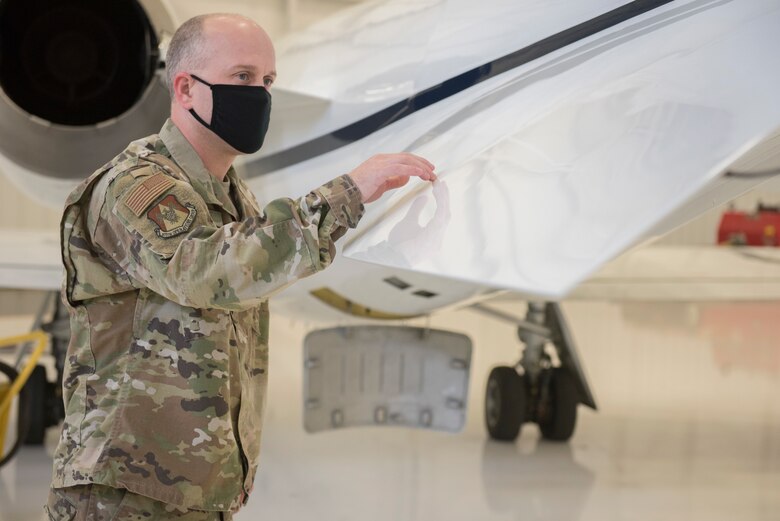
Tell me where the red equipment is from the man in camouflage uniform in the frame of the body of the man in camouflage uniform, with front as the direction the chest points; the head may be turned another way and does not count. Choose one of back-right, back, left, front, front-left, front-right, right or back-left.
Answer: left

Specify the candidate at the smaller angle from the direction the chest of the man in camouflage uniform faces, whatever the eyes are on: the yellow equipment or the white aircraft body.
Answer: the white aircraft body

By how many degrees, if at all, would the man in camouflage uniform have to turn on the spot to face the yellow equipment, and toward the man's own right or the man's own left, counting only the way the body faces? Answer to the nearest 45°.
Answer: approximately 135° to the man's own left

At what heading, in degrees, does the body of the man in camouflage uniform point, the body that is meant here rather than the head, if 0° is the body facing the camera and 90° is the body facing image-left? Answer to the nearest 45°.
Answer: approximately 315°
